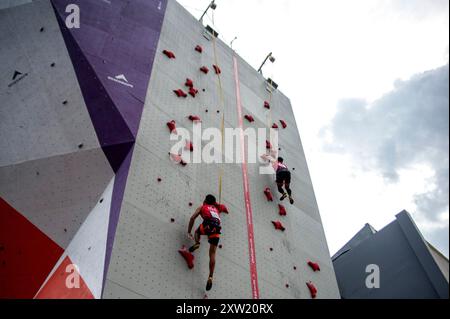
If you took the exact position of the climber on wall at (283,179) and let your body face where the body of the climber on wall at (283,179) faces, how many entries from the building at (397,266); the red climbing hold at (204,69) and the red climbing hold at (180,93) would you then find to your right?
1

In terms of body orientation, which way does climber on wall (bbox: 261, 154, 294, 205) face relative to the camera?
away from the camera

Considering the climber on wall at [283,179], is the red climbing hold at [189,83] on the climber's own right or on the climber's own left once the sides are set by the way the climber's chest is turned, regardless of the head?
on the climber's own left

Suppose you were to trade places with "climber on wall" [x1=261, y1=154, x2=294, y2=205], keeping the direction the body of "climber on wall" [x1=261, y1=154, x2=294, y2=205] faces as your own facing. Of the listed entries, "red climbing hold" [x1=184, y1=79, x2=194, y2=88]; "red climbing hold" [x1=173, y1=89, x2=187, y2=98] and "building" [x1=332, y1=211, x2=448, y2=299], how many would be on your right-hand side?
1

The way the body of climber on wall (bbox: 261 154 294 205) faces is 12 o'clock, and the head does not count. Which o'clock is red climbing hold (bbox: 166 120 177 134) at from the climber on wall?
The red climbing hold is roughly at 8 o'clock from the climber on wall.

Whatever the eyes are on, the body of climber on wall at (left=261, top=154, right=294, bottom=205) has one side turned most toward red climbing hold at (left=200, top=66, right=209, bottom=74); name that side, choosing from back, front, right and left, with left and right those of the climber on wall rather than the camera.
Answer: left

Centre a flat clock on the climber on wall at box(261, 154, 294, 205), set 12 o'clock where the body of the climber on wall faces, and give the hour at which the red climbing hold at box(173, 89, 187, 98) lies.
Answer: The red climbing hold is roughly at 8 o'clock from the climber on wall.
